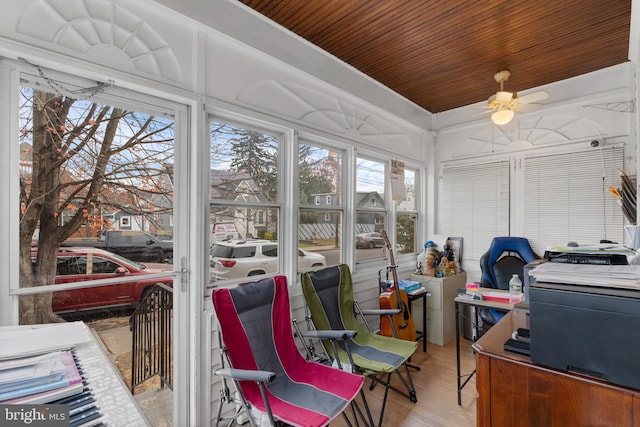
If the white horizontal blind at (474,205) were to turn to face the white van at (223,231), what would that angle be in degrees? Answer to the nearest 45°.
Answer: approximately 45° to its right

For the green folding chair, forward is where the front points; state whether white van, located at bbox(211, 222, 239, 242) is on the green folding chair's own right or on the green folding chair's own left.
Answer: on the green folding chair's own left

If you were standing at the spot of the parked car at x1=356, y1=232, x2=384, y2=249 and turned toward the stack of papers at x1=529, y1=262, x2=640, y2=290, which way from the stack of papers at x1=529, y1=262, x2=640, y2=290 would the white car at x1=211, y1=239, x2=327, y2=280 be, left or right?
right

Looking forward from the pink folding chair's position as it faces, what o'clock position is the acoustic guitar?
The acoustic guitar is roughly at 9 o'clock from the pink folding chair.

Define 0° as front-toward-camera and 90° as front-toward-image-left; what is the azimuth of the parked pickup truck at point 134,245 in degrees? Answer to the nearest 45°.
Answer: approximately 270°

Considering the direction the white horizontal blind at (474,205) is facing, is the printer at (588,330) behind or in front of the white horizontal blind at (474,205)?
in front
